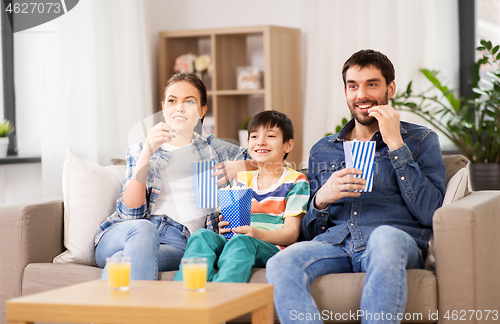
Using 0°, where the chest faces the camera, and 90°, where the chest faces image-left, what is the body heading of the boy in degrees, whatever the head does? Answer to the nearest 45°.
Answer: approximately 45°

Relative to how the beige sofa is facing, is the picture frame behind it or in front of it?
behind

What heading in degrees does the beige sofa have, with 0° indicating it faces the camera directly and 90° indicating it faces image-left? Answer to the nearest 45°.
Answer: approximately 0°

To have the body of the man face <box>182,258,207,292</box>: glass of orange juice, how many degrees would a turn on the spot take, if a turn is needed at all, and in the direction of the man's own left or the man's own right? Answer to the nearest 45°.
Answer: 0° — they already face it

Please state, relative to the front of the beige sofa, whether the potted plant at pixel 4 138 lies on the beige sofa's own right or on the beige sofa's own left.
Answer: on the beige sofa's own right

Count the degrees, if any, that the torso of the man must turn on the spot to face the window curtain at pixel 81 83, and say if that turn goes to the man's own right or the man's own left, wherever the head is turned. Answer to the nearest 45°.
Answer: approximately 90° to the man's own right

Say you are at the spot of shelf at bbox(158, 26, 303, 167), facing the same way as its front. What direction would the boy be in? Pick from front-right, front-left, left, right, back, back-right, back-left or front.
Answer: front-left

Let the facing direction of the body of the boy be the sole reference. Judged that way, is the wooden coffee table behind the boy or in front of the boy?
in front

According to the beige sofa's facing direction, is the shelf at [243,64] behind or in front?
behind

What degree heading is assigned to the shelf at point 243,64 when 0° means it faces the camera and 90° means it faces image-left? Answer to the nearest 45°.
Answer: approximately 45°

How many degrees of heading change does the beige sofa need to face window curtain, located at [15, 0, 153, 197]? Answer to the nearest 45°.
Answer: approximately 135° to its right

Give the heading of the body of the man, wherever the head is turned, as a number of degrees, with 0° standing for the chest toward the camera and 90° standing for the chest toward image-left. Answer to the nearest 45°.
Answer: approximately 45°
